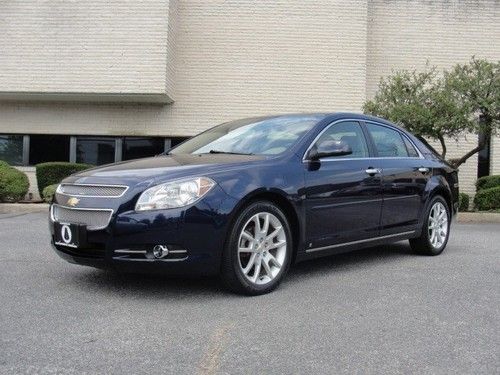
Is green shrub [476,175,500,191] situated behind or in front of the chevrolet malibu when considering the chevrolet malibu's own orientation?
behind

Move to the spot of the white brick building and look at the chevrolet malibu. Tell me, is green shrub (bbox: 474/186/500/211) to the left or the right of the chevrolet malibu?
left

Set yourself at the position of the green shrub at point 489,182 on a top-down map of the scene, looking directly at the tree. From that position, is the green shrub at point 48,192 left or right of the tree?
right

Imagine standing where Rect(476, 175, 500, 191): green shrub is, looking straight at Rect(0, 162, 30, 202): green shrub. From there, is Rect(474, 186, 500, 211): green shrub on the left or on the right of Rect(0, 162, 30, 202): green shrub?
left

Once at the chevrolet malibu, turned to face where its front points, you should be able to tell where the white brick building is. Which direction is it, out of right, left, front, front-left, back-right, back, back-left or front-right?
back-right

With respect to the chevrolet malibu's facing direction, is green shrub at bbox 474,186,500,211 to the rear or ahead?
to the rear

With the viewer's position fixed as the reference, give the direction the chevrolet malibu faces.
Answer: facing the viewer and to the left of the viewer
